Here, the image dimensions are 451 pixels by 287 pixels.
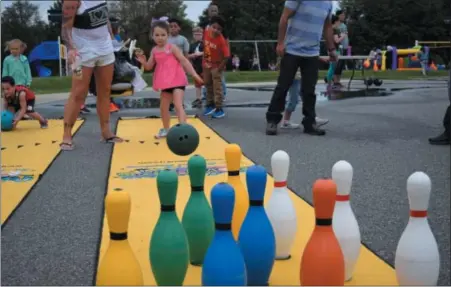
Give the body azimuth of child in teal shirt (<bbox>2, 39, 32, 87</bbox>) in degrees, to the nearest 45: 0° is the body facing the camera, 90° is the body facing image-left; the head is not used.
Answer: approximately 0°

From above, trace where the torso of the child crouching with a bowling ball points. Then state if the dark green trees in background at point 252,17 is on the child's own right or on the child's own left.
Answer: on the child's own left
